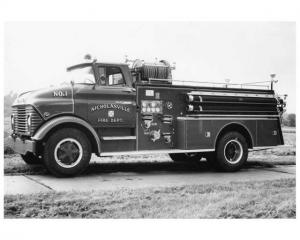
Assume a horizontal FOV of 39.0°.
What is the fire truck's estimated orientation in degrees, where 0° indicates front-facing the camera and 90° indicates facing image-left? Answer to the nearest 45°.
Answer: approximately 45°
